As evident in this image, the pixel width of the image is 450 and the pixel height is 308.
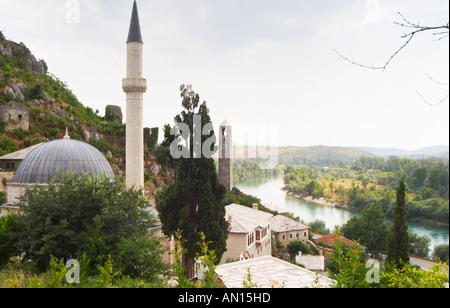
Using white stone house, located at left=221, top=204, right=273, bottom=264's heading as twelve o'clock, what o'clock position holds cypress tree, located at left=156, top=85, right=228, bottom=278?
The cypress tree is roughly at 2 o'clock from the white stone house.

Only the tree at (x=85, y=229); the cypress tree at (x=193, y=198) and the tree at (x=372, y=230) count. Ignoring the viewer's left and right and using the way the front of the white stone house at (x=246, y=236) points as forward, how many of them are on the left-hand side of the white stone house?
1

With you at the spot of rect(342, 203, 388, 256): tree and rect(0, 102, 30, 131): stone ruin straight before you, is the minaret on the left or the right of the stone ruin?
left

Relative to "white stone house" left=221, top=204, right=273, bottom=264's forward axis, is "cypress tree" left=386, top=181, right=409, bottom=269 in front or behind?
in front

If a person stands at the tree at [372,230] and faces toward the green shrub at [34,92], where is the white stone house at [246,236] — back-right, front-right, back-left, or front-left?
front-left

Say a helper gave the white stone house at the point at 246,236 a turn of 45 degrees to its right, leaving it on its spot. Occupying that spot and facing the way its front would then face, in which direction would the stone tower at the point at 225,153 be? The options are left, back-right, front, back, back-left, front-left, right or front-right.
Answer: back

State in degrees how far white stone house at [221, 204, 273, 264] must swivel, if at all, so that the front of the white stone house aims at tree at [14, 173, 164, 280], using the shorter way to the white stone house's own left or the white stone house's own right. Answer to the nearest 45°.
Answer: approximately 45° to the white stone house's own right

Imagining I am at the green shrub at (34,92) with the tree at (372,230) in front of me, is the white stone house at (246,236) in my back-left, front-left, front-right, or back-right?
front-right

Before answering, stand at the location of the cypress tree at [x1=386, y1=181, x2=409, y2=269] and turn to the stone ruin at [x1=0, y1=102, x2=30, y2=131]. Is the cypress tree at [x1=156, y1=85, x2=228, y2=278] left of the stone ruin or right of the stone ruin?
left

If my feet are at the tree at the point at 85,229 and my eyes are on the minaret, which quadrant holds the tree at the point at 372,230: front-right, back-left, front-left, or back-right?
front-right

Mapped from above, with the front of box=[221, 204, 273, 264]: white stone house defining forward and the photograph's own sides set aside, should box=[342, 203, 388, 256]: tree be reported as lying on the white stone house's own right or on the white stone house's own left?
on the white stone house's own left

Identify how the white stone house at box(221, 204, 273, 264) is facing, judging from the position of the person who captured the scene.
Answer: facing the viewer and to the right of the viewer

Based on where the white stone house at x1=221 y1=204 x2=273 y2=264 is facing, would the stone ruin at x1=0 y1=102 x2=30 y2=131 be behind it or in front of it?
behind
